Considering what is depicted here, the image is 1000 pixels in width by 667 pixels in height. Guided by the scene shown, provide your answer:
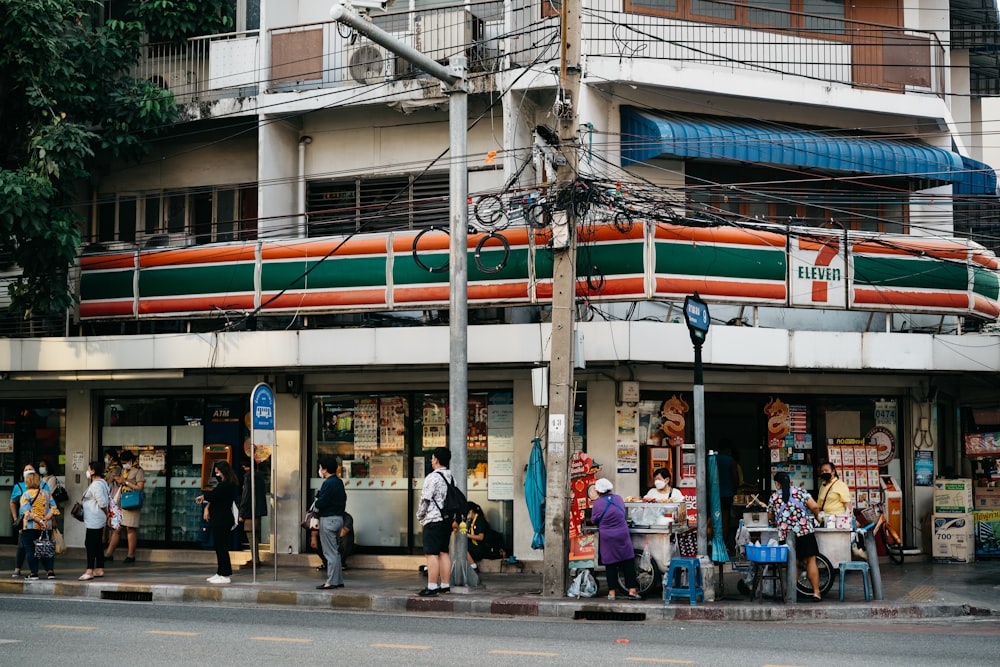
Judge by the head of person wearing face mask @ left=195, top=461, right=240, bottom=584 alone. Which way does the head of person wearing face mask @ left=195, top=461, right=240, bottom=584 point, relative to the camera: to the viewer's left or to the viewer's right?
to the viewer's left

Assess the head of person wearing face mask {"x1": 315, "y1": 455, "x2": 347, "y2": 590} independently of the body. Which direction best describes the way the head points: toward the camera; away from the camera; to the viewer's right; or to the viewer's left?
to the viewer's left

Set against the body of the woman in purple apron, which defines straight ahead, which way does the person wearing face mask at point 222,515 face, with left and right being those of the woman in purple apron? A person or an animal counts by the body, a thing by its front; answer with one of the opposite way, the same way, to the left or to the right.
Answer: to the left

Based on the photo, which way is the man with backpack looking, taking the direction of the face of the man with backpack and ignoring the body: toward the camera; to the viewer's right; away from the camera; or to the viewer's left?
to the viewer's left

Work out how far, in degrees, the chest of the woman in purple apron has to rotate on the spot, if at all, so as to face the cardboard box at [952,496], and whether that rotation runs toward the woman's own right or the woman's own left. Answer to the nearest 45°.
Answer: approximately 45° to the woman's own right

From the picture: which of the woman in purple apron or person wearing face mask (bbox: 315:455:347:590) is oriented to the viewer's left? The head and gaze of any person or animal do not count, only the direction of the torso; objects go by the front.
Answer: the person wearing face mask

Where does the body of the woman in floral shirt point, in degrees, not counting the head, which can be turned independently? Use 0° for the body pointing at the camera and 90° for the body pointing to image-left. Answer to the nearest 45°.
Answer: approximately 135°

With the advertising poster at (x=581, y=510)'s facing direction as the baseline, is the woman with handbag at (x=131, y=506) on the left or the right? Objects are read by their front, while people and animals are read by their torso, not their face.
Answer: on its right

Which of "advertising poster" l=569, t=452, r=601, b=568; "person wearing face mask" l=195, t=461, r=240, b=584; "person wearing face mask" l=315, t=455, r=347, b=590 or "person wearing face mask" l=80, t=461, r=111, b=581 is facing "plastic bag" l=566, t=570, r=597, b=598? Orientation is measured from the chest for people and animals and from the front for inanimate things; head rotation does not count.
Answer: the advertising poster

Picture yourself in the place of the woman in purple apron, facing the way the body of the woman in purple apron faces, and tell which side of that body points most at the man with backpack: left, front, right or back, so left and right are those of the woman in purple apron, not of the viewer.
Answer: left

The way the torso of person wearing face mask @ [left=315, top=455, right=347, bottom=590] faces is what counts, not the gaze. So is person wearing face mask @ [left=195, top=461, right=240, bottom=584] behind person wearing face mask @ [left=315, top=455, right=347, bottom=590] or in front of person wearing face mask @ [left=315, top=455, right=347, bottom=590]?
in front

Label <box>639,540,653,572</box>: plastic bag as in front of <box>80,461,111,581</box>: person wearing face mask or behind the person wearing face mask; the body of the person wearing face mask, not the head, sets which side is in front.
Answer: behind

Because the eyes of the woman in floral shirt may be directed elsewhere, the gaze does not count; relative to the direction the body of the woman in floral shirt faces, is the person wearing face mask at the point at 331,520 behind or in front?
in front

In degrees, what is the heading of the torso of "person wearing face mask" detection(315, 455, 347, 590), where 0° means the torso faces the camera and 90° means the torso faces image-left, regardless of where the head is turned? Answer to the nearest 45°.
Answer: approximately 90°
